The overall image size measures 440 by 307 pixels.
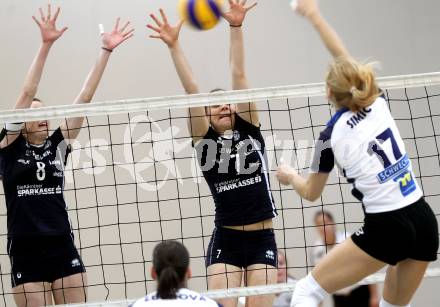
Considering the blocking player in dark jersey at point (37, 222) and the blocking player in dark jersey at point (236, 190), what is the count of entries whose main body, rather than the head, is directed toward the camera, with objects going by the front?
2

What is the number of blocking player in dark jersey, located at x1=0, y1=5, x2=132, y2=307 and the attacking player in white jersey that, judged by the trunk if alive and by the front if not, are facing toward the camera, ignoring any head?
1

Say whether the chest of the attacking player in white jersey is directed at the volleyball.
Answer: yes

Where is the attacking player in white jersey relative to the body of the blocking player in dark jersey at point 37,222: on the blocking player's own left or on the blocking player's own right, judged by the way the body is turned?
on the blocking player's own left

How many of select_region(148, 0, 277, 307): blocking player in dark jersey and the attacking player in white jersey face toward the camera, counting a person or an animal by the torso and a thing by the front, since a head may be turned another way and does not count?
1

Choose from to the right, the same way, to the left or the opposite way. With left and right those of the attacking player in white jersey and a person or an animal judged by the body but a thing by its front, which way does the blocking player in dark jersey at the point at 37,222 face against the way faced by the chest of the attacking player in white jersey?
the opposite way

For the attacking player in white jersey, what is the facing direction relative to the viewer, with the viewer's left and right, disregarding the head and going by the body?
facing away from the viewer and to the left of the viewer
